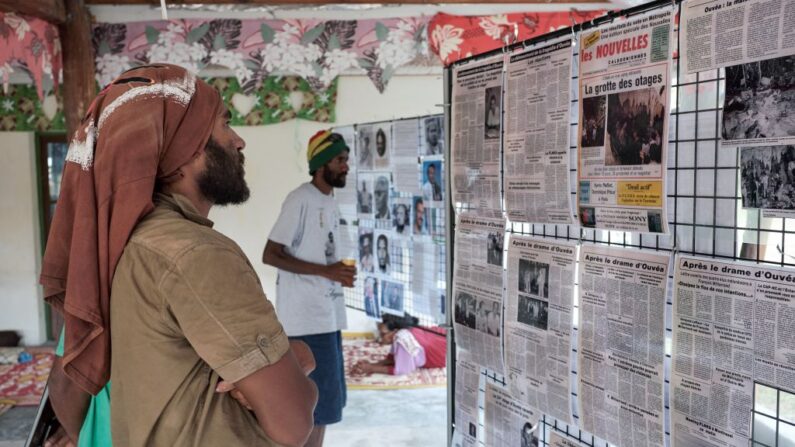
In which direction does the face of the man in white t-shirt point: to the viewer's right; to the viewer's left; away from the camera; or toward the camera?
to the viewer's right

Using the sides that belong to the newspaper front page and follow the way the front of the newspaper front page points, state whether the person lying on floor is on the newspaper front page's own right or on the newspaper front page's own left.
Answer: on the newspaper front page's own right

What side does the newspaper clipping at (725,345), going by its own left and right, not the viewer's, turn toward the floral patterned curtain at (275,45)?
right

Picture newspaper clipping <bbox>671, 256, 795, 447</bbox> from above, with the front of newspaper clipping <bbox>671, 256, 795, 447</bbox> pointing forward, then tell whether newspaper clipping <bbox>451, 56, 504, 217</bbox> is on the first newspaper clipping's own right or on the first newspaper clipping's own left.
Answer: on the first newspaper clipping's own right

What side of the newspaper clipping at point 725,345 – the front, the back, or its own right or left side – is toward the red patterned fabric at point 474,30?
right

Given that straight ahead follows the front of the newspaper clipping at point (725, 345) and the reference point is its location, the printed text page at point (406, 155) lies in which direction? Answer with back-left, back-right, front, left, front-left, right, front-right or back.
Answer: right
